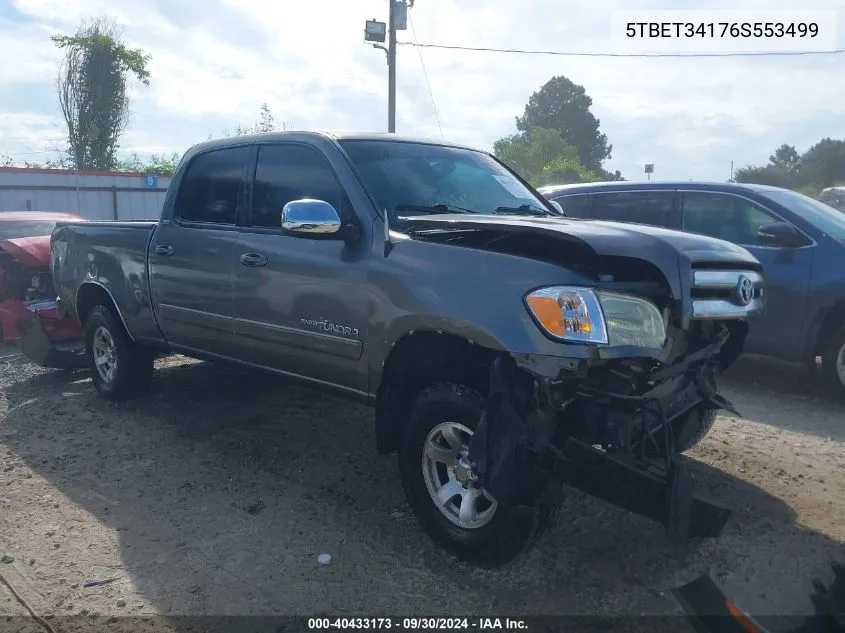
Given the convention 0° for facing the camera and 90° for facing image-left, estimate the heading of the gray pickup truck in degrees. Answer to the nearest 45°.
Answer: approximately 315°

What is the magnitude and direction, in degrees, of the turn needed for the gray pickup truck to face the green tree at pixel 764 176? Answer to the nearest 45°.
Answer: approximately 90° to its left

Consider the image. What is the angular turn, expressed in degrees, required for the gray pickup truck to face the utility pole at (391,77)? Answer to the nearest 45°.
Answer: approximately 135° to its left

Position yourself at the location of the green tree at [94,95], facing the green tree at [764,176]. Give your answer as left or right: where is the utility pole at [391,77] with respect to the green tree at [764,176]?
right

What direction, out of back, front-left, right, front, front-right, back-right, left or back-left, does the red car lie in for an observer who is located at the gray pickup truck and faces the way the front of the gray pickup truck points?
back

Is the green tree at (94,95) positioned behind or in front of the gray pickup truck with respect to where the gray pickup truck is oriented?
behind
